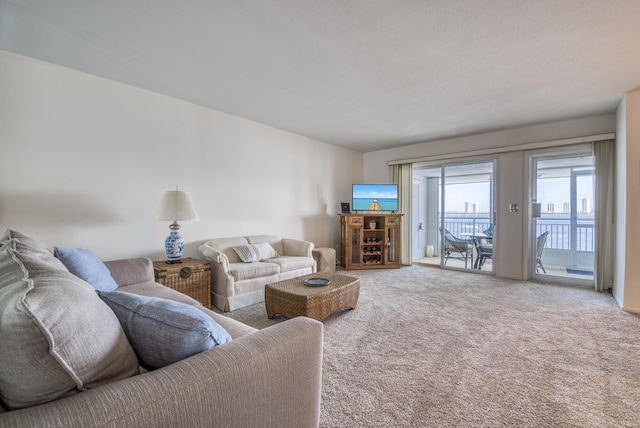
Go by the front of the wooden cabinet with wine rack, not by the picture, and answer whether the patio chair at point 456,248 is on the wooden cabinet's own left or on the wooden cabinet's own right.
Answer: on the wooden cabinet's own left

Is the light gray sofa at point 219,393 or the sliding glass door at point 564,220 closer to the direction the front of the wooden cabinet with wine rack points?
the light gray sofa

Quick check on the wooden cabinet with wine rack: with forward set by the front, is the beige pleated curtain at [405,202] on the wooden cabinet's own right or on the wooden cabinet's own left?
on the wooden cabinet's own left

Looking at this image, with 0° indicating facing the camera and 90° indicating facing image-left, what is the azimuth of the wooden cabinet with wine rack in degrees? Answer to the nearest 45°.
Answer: approximately 0°

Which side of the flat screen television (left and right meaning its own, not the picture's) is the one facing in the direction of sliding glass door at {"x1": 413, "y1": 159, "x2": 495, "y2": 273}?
left

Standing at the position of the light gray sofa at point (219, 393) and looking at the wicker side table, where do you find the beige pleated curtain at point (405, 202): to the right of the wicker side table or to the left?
right

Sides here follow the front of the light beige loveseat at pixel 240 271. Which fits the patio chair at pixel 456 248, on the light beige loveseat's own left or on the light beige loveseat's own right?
on the light beige loveseat's own left

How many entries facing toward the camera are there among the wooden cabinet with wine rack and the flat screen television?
2

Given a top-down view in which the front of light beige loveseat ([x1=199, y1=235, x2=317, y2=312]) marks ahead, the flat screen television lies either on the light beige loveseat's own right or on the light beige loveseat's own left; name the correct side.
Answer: on the light beige loveseat's own left

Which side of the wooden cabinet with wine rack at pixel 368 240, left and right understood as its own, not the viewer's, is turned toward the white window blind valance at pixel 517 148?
left

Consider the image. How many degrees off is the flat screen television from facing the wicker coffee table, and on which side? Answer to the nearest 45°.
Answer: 0° — it already faces it

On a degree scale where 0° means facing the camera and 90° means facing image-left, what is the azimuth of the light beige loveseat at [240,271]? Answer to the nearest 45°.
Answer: approximately 315°
